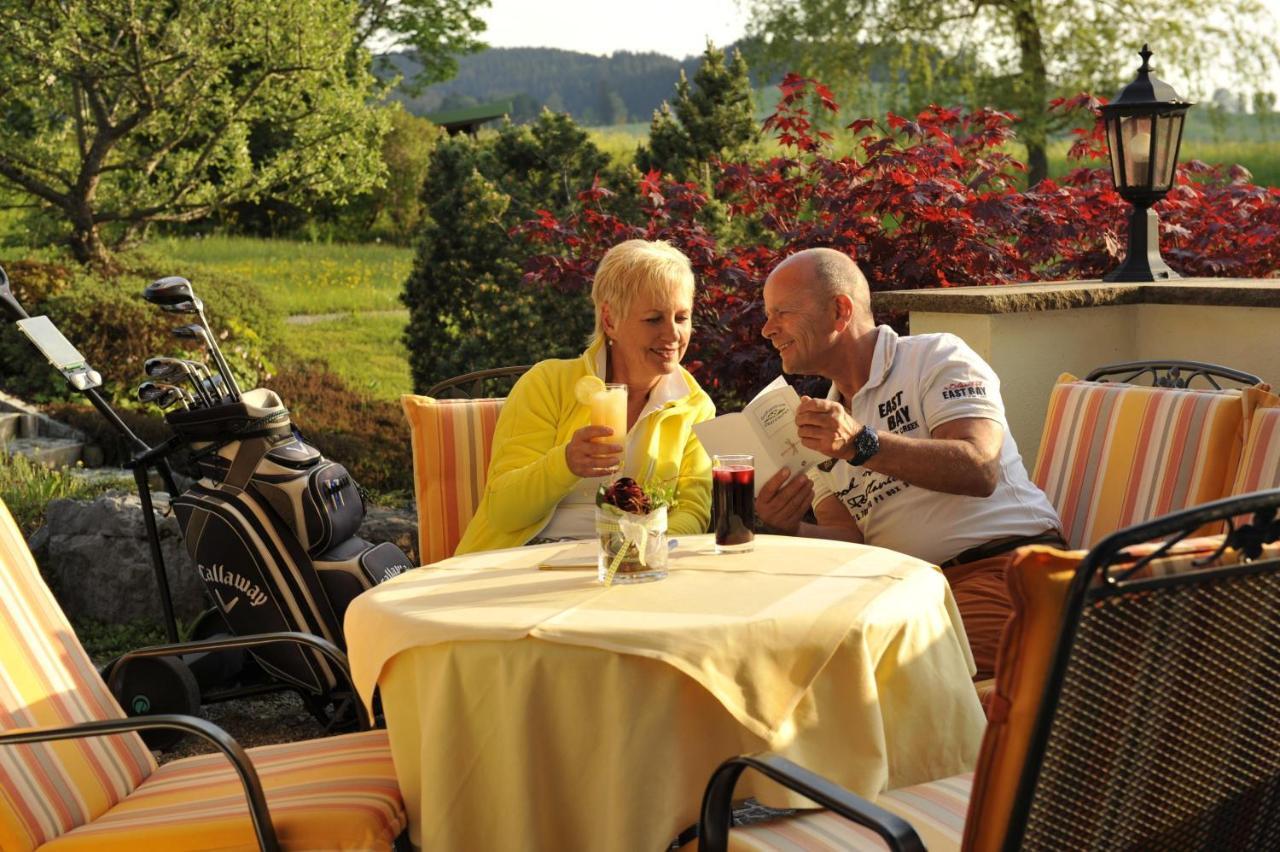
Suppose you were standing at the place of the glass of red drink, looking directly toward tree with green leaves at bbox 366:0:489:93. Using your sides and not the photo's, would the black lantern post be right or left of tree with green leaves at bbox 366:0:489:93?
right

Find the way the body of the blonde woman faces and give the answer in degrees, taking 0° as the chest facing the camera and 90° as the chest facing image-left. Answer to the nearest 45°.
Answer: approximately 315°

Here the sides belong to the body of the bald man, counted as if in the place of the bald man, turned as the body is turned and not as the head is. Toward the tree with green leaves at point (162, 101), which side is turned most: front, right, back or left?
right

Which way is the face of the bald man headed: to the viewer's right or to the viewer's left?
to the viewer's left

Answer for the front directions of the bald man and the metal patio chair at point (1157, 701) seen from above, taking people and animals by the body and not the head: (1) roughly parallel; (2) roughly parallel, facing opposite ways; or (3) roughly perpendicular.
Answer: roughly perpendicular

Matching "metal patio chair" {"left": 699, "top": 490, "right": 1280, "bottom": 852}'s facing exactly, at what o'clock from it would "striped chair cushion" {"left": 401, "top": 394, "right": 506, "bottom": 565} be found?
The striped chair cushion is roughly at 12 o'clock from the metal patio chair.

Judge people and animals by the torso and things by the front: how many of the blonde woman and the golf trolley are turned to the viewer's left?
0

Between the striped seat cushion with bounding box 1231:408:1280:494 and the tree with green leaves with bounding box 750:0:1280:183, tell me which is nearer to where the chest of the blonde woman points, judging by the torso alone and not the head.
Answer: the striped seat cushion

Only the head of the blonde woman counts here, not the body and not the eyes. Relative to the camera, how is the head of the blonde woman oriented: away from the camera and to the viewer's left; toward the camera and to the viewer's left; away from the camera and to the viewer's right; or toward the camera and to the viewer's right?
toward the camera and to the viewer's right

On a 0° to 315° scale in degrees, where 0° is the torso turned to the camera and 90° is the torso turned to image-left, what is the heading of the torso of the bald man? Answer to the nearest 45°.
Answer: approximately 45°

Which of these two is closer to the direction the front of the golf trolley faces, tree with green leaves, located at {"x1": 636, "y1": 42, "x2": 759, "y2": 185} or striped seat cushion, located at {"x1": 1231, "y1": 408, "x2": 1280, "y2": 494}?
the striped seat cushion

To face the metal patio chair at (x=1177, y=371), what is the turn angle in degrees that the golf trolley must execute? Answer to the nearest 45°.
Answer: approximately 45° to its left

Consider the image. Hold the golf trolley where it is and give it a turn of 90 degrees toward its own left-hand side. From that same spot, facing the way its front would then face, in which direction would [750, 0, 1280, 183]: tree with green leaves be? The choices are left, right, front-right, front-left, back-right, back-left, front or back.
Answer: front

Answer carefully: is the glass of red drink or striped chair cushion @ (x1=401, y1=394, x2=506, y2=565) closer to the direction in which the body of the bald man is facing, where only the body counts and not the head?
the glass of red drink

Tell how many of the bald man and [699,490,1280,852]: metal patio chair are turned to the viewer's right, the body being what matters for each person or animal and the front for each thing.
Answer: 0

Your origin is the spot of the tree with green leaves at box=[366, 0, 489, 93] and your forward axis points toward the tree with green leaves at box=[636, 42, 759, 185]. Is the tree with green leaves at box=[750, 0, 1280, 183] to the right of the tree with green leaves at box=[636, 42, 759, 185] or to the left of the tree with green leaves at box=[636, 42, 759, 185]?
left
